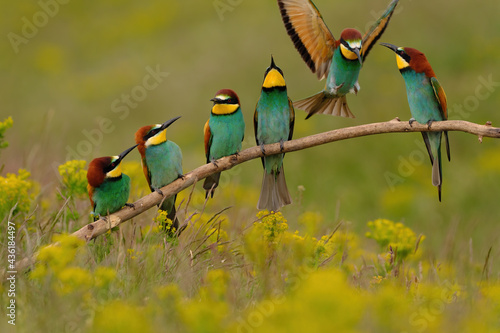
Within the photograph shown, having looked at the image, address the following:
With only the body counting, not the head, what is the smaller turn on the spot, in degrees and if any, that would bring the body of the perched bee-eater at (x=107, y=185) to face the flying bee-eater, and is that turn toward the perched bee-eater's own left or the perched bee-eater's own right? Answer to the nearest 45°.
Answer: approximately 45° to the perched bee-eater's own left

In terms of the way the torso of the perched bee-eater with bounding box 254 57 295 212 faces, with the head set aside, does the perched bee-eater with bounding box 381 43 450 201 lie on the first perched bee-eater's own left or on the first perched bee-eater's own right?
on the first perched bee-eater's own left

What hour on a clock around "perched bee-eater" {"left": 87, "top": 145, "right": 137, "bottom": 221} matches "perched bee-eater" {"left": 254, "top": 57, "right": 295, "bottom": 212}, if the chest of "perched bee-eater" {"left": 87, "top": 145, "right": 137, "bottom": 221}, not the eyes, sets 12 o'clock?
"perched bee-eater" {"left": 254, "top": 57, "right": 295, "bottom": 212} is roughly at 10 o'clock from "perched bee-eater" {"left": 87, "top": 145, "right": 137, "bottom": 221}.

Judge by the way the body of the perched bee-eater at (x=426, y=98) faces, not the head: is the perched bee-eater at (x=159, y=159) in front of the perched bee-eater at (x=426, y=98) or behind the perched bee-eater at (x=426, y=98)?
in front

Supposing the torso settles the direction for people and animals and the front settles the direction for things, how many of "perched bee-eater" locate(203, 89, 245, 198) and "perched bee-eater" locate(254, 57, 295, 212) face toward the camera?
2

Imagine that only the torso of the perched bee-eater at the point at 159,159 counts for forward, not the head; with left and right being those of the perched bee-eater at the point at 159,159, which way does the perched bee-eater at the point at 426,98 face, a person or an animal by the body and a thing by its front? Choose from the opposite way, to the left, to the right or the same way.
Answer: to the right
